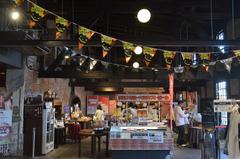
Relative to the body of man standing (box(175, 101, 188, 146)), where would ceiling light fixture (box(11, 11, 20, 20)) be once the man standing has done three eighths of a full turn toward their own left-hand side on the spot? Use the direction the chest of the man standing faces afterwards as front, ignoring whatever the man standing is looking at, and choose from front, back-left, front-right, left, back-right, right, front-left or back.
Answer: left

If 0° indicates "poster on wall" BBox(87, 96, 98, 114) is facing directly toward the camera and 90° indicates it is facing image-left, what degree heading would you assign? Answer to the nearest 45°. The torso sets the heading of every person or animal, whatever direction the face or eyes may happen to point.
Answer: approximately 0°

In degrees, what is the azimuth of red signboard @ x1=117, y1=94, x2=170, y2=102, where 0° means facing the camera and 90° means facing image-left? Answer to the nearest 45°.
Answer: approximately 0°

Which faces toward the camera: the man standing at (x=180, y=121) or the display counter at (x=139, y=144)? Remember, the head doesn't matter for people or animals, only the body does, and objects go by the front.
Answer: the display counter

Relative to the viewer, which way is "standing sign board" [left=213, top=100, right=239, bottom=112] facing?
toward the camera

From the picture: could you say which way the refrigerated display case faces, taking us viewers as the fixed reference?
facing the viewer and to the right of the viewer

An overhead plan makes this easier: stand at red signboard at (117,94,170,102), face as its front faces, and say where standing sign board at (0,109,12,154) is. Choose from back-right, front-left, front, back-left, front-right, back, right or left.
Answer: front-right

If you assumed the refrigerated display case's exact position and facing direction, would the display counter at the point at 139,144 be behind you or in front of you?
in front

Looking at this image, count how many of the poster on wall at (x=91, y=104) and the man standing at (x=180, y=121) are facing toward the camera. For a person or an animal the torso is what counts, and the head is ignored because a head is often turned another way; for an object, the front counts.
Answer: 1

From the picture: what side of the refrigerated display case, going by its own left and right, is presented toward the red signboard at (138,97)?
left
